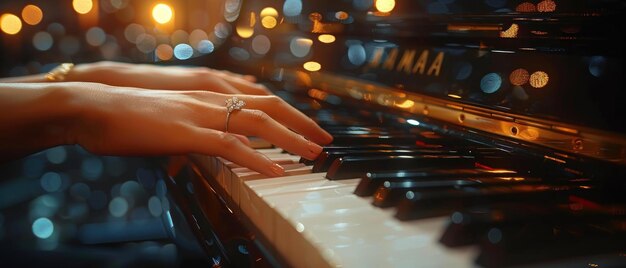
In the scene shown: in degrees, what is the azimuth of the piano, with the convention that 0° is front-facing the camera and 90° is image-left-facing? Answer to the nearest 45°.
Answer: approximately 45°
